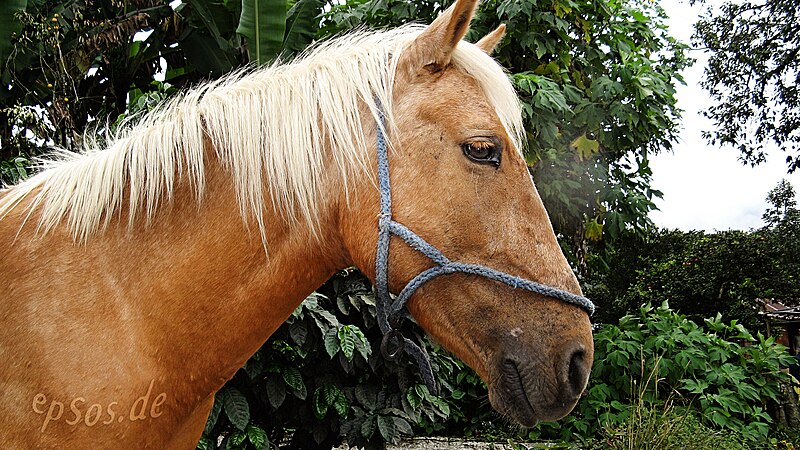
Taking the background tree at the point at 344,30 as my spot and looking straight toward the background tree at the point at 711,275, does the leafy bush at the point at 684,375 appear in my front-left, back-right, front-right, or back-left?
front-right

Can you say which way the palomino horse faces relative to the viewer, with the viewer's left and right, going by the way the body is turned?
facing to the right of the viewer

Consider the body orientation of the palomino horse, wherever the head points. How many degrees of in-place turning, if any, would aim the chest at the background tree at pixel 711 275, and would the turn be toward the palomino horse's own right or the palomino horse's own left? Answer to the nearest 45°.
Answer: approximately 45° to the palomino horse's own left

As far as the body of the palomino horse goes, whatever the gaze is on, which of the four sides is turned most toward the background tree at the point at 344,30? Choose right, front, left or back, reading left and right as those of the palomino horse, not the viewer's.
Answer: left
